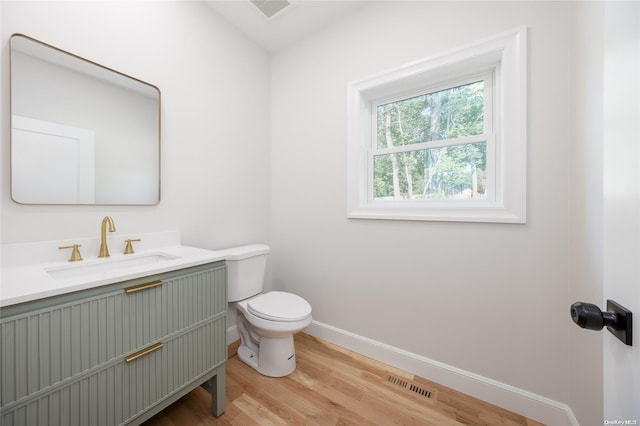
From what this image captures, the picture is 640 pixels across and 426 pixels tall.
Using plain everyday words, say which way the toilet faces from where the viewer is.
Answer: facing the viewer and to the right of the viewer

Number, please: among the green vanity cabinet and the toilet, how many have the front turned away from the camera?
0

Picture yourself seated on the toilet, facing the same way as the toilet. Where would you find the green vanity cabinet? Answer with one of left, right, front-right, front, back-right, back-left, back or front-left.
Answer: right

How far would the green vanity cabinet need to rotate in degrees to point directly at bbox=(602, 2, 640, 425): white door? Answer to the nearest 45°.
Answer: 0° — it already faces it

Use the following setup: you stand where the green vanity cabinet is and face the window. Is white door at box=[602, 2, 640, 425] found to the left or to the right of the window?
right

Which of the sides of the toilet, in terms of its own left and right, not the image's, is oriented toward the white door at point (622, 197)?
front

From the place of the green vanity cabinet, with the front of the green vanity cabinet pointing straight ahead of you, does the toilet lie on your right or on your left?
on your left
